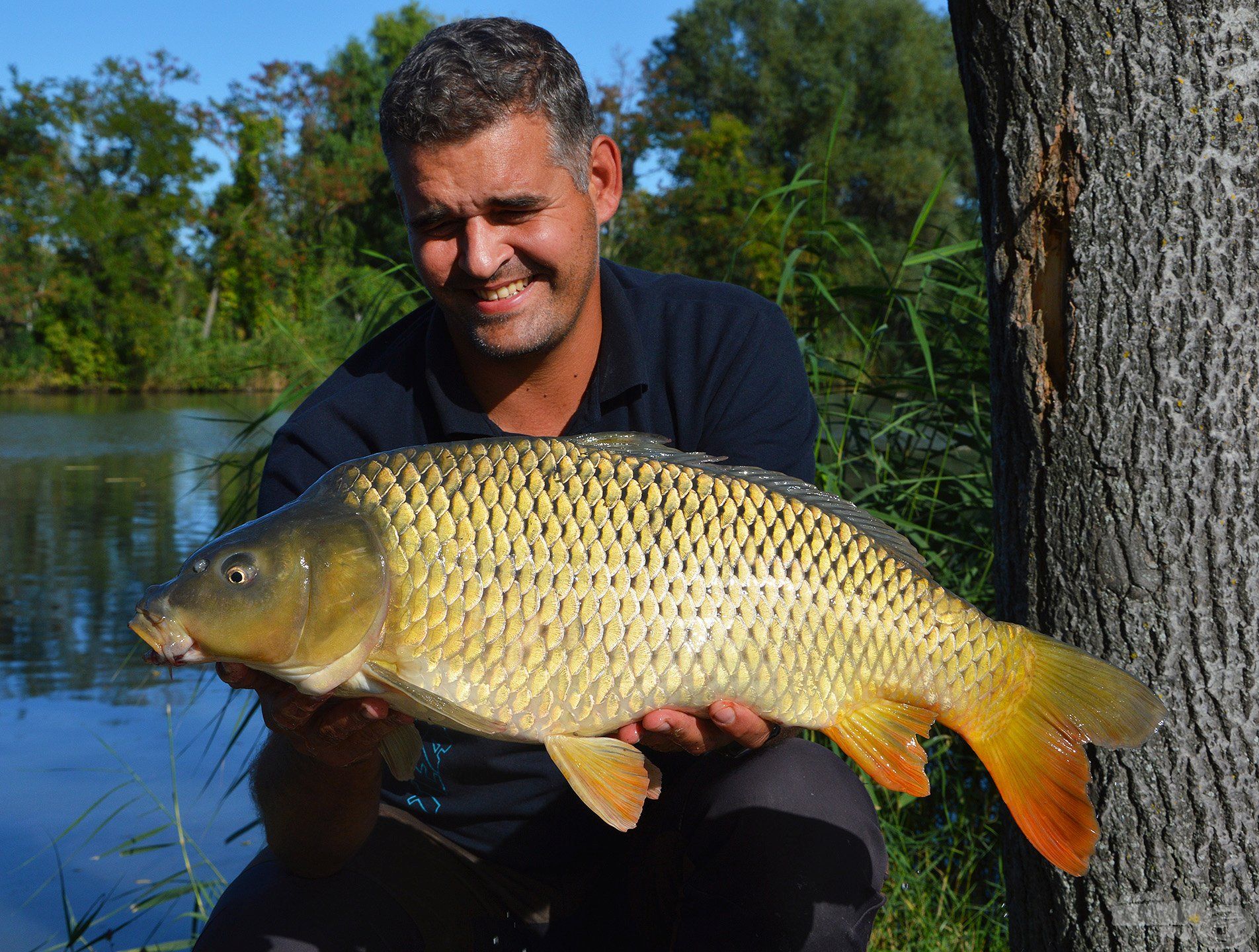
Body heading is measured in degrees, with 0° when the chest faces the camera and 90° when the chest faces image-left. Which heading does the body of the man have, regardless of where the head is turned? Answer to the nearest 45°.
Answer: approximately 0°
